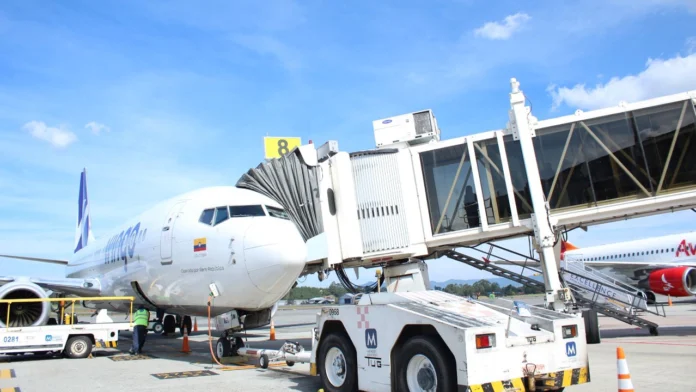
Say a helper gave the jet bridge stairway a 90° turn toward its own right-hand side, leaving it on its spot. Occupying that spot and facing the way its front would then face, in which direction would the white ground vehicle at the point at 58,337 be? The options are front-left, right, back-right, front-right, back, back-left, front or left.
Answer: front-right

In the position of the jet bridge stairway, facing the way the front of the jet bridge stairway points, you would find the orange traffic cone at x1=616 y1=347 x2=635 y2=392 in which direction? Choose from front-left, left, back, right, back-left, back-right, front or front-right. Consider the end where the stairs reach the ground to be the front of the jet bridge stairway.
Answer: right

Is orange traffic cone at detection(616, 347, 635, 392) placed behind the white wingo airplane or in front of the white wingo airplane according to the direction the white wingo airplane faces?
in front

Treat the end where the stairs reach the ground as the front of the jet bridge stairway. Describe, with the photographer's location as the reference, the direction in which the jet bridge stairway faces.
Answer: facing to the right of the viewer

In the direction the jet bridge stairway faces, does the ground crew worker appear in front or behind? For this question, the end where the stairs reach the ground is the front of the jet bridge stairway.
behind
